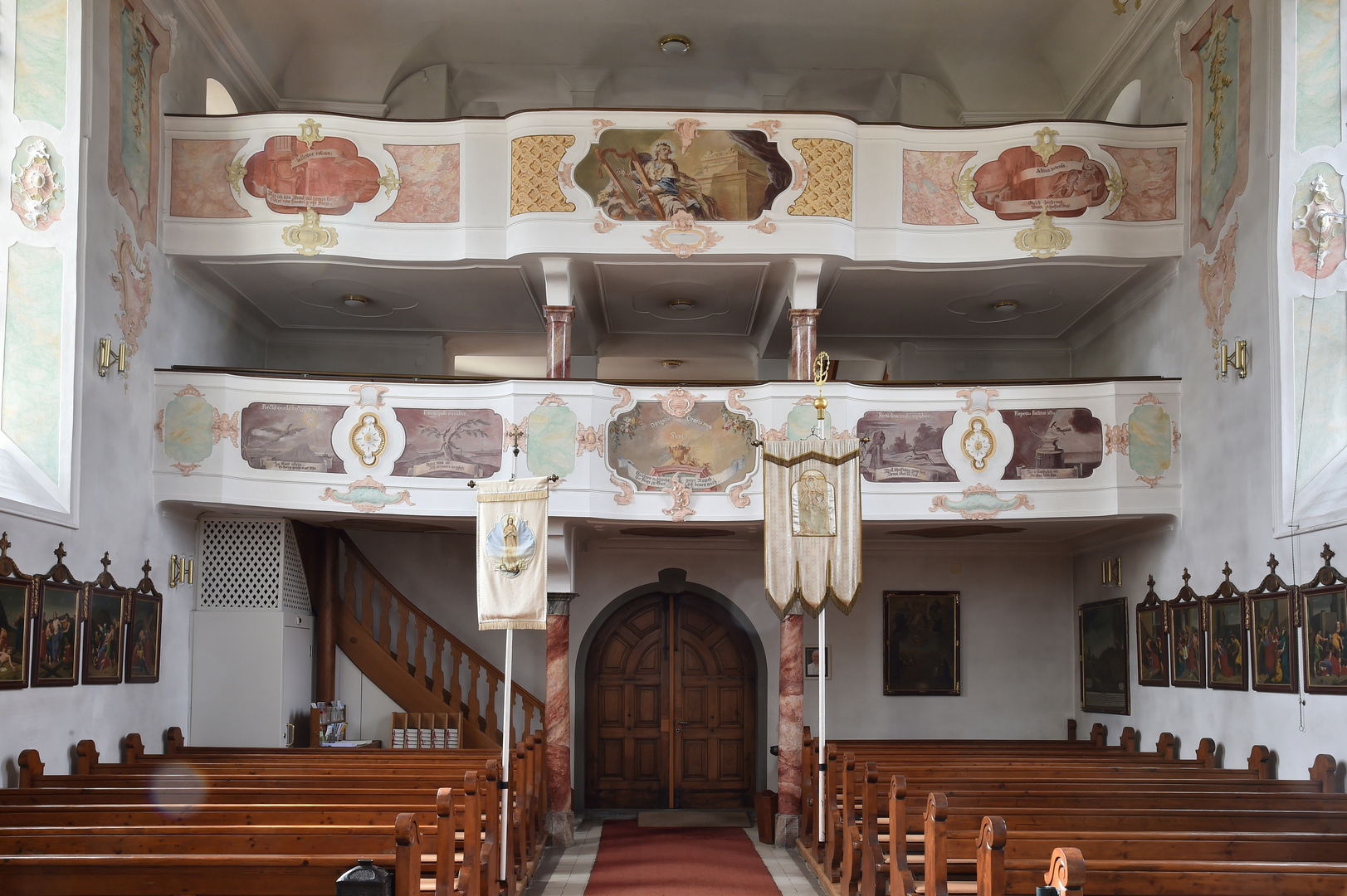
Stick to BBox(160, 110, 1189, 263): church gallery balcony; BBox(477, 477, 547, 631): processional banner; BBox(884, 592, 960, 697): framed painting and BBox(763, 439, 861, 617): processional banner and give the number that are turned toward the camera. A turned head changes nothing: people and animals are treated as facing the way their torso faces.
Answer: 4

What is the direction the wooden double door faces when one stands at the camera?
facing the viewer

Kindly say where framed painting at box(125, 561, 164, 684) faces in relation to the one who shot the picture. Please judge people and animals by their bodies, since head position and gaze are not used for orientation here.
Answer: facing the viewer and to the right of the viewer

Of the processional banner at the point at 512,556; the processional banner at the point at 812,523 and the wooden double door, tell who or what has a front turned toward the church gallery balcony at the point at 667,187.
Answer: the wooden double door

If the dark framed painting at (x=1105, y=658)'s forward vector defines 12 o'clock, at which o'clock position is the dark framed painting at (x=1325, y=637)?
the dark framed painting at (x=1325, y=637) is roughly at 10 o'clock from the dark framed painting at (x=1105, y=658).

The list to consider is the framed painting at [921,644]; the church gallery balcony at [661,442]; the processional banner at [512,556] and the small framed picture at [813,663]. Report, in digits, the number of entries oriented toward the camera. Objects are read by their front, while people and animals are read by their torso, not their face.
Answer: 4

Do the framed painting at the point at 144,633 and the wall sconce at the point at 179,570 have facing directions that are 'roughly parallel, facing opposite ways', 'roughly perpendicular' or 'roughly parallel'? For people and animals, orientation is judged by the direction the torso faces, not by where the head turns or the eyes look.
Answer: roughly parallel

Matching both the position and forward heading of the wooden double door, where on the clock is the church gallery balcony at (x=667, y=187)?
The church gallery balcony is roughly at 12 o'clock from the wooden double door.

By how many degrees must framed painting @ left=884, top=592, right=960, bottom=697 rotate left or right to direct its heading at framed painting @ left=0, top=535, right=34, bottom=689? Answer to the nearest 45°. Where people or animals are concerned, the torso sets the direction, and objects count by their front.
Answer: approximately 45° to its right

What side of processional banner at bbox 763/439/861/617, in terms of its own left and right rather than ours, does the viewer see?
front

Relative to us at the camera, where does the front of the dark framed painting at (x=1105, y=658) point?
facing the viewer and to the left of the viewer

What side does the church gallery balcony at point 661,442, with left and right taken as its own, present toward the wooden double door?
back

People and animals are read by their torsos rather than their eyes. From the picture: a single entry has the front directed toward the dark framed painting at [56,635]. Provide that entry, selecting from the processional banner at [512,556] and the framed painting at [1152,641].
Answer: the framed painting

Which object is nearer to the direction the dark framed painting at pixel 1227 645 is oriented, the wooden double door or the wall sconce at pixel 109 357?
the wall sconce

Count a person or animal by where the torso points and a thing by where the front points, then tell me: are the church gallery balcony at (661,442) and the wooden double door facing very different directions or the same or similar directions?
same or similar directions

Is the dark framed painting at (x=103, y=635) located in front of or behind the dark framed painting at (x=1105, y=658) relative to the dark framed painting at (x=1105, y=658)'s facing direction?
in front

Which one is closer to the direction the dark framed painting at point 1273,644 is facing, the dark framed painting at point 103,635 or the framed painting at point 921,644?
the dark framed painting
